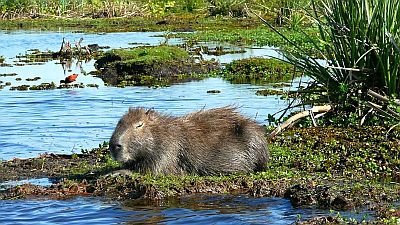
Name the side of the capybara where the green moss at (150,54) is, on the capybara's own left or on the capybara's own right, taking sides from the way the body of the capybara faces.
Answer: on the capybara's own right

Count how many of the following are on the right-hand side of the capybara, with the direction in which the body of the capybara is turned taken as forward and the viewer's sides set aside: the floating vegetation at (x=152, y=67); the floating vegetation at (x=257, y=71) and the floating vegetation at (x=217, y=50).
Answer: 3

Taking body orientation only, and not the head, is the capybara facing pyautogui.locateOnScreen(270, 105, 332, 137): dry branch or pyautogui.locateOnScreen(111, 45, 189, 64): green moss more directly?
the green moss

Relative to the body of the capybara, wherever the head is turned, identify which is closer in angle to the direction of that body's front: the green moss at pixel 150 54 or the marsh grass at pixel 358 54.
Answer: the green moss

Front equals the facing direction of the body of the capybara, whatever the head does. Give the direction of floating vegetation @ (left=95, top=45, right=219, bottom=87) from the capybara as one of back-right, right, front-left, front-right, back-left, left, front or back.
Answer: right

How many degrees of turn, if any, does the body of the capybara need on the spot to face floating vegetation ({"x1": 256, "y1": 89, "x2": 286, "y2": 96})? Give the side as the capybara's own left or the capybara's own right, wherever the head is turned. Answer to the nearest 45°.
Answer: approximately 90° to the capybara's own right

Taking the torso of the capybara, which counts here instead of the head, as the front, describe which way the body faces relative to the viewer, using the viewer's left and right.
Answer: facing to the left of the viewer

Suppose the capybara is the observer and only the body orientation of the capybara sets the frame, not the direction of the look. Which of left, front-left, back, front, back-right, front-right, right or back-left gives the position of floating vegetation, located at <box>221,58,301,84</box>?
right
